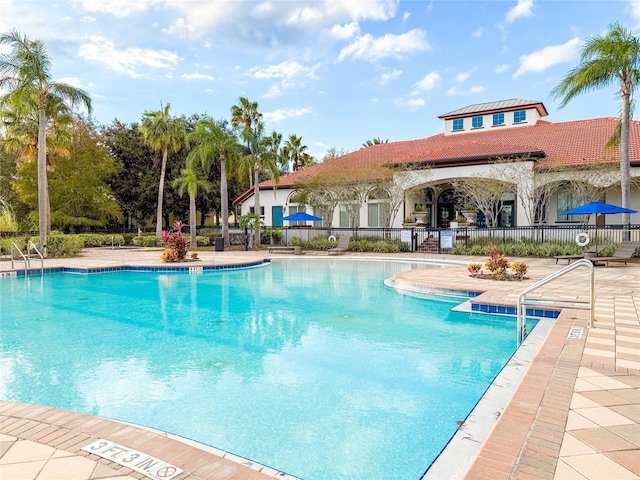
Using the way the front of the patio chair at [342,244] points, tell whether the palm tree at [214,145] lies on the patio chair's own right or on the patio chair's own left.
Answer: on the patio chair's own right

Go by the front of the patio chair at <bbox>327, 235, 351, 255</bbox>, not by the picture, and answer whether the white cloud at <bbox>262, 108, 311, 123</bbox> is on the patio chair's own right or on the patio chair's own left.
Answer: on the patio chair's own right

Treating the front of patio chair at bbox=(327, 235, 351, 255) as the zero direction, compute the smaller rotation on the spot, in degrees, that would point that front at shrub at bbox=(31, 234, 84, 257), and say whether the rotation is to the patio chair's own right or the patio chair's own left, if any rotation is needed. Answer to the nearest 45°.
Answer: approximately 45° to the patio chair's own right

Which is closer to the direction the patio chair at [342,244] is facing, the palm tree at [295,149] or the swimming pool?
the swimming pool

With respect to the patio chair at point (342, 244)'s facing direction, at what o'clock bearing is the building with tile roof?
The building with tile roof is roughly at 7 o'clock from the patio chair.
